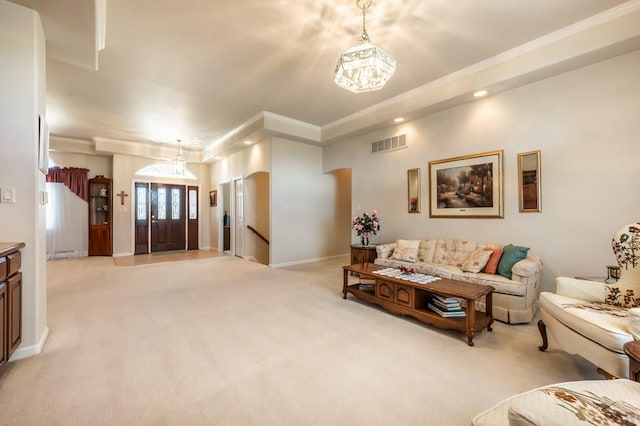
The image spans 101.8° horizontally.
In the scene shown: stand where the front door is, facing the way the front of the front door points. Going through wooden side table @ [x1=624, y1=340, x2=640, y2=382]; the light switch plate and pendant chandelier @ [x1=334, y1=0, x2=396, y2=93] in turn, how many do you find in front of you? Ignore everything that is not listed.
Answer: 3

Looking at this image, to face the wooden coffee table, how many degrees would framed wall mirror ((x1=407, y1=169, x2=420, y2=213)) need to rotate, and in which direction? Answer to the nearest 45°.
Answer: approximately 45° to its left

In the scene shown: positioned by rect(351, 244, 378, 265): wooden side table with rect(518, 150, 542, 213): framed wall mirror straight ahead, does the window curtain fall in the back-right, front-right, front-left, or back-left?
back-right

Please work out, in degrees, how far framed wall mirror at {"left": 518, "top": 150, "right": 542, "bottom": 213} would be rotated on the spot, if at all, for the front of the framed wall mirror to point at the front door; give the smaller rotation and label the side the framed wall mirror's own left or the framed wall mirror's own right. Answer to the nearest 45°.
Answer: approximately 45° to the framed wall mirror's own right

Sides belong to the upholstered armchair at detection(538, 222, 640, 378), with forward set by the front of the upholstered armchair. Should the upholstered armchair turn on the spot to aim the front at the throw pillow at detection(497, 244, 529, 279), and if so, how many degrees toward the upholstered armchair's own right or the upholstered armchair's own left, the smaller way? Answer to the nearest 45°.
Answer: approximately 90° to the upholstered armchair's own right

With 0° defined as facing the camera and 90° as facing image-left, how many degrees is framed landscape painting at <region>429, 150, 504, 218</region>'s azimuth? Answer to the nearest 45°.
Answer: approximately 45°

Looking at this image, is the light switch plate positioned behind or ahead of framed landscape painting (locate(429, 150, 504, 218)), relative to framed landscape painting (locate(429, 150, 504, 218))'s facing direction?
ahead

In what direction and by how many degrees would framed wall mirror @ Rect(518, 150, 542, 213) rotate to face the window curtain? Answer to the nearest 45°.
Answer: approximately 45° to its right

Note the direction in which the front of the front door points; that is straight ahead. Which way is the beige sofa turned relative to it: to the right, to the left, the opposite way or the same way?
to the right

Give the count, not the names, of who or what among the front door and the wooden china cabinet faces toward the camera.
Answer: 2

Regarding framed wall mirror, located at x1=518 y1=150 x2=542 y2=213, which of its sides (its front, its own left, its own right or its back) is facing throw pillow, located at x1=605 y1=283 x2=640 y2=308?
left

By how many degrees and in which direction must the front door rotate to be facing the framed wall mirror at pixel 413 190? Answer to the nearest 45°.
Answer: approximately 45° to its left

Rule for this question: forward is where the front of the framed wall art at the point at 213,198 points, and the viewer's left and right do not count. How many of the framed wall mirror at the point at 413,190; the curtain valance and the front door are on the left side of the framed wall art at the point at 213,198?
1

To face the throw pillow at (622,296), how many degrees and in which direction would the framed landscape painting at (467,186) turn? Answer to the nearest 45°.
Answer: approximately 90° to its left

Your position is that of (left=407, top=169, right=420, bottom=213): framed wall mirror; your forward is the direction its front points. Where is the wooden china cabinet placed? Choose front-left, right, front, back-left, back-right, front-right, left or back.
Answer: front-right

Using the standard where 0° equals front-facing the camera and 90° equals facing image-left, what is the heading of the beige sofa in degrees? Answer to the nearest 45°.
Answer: approximately 45°
